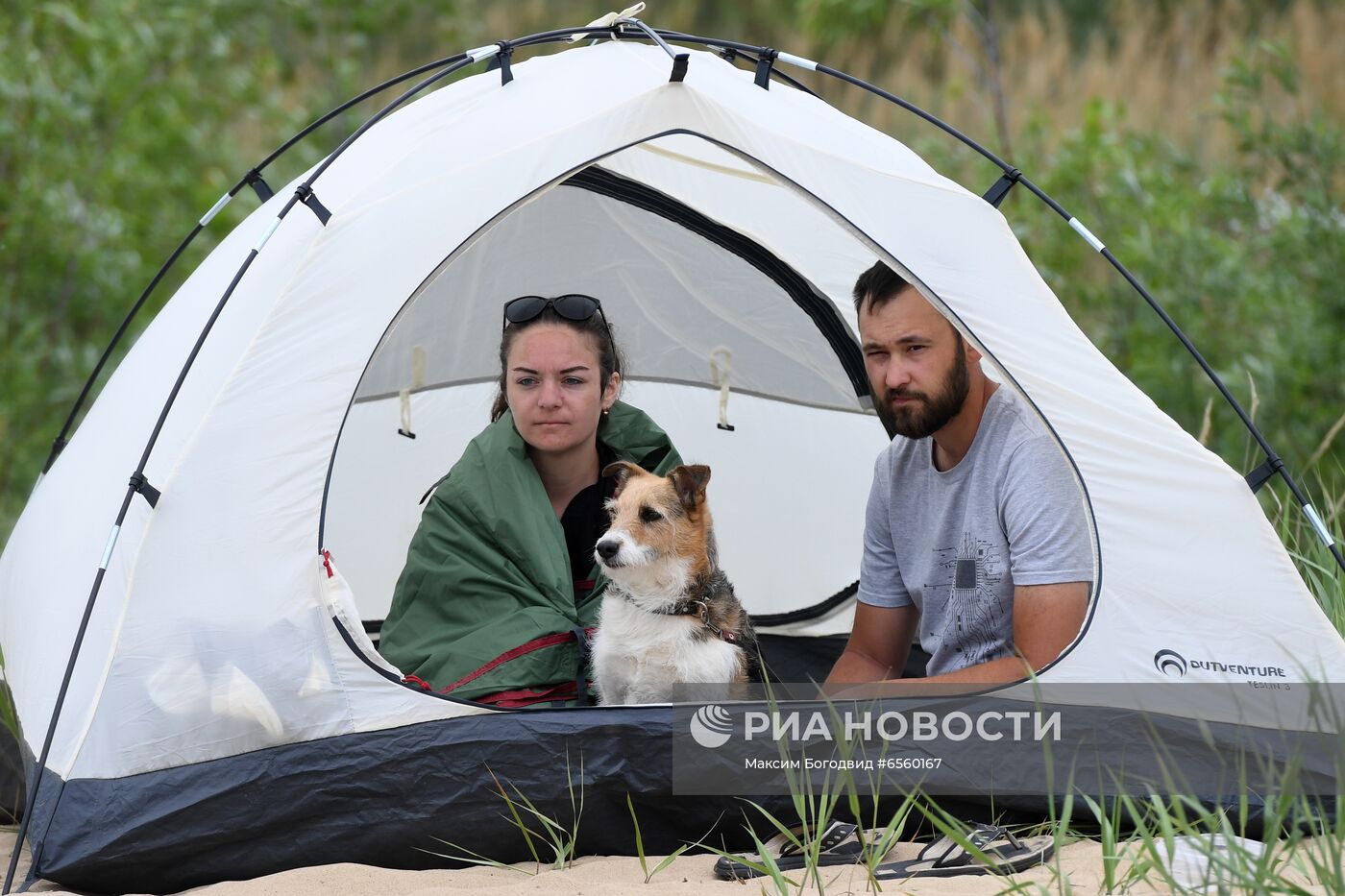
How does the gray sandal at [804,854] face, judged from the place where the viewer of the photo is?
facing to the right of the viewer

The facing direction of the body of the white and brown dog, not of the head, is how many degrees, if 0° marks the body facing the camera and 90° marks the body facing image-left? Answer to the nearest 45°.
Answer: approximately 45°
